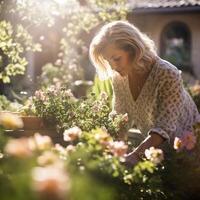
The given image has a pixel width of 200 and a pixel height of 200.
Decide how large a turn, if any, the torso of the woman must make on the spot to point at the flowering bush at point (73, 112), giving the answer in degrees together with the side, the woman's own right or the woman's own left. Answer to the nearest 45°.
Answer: approximately 90° to the woman's own right

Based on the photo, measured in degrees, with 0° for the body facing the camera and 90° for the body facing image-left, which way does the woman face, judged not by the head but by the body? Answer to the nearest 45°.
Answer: approximately 45°

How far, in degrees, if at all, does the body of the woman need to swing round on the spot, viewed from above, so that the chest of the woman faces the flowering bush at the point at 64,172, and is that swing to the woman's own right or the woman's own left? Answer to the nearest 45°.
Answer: approximately 45° to the woman's own left
